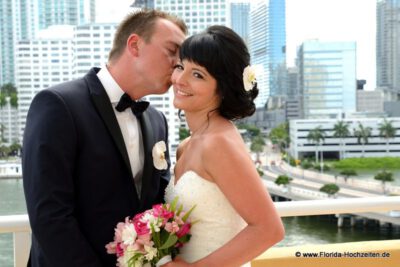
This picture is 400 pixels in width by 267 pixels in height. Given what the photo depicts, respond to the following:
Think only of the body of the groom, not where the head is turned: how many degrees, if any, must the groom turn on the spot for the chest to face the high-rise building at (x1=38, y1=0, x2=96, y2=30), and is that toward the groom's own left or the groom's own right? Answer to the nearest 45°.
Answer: approximately 135° to the groom's own left

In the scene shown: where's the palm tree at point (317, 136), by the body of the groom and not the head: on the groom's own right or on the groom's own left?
on the groom's own left

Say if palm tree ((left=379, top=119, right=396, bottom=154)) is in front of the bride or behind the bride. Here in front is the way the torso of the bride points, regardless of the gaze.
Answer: behind

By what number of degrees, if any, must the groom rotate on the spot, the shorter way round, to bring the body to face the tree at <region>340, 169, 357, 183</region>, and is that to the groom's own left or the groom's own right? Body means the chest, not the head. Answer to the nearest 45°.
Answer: approximately 90° to the groom's own left

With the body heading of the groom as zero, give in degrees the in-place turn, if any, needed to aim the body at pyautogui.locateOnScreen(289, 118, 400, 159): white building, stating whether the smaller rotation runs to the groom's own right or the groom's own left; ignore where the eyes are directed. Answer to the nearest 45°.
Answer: approximately 90° to the groom's own left

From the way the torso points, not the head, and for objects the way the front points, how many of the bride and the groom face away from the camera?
0

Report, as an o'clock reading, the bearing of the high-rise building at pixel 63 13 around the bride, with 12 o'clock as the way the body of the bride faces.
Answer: The high-rise building is roughly at 4 o'clock from the bride.

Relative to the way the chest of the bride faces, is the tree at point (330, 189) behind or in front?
behind

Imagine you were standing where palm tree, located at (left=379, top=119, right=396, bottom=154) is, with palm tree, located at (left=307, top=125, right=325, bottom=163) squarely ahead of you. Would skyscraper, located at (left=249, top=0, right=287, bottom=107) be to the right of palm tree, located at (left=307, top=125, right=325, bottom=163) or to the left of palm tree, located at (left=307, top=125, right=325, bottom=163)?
right

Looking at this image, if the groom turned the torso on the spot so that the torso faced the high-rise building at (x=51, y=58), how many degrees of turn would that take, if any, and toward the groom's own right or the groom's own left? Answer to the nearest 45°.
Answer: approximately 135° to the groom's own left

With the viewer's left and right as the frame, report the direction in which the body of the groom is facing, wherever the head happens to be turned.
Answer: facing the viewer and to the right of the viewer
